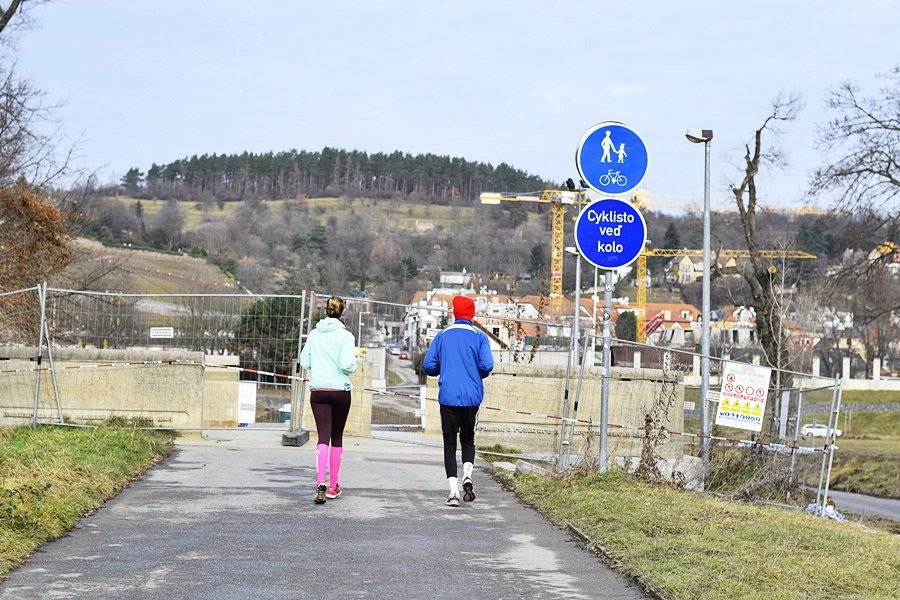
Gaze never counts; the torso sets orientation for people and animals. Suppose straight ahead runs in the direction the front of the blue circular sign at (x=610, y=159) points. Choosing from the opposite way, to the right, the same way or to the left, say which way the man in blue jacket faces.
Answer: the opposite way

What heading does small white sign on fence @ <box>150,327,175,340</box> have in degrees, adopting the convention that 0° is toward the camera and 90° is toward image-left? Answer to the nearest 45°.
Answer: approximately 0°

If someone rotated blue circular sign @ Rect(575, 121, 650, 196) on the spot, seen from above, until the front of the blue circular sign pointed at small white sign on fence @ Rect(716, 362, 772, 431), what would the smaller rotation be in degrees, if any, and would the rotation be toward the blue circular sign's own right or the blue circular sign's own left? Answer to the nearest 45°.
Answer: approximately 135° to the blue circular sign's own left

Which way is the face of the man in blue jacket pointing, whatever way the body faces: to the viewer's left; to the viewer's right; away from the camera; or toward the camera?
away from the camera

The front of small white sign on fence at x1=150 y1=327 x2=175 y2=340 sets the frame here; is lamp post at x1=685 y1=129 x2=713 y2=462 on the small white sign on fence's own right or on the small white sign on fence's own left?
on the small white sign on fence's own left

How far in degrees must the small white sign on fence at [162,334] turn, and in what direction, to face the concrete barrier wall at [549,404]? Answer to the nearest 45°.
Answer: approximately 90° to its left

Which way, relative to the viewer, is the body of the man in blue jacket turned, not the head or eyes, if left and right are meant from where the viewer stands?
facing away from the viewer

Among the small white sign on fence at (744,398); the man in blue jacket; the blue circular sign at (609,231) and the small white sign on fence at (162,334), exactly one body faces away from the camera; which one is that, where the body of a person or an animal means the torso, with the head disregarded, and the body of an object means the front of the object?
the man in blue jacket
